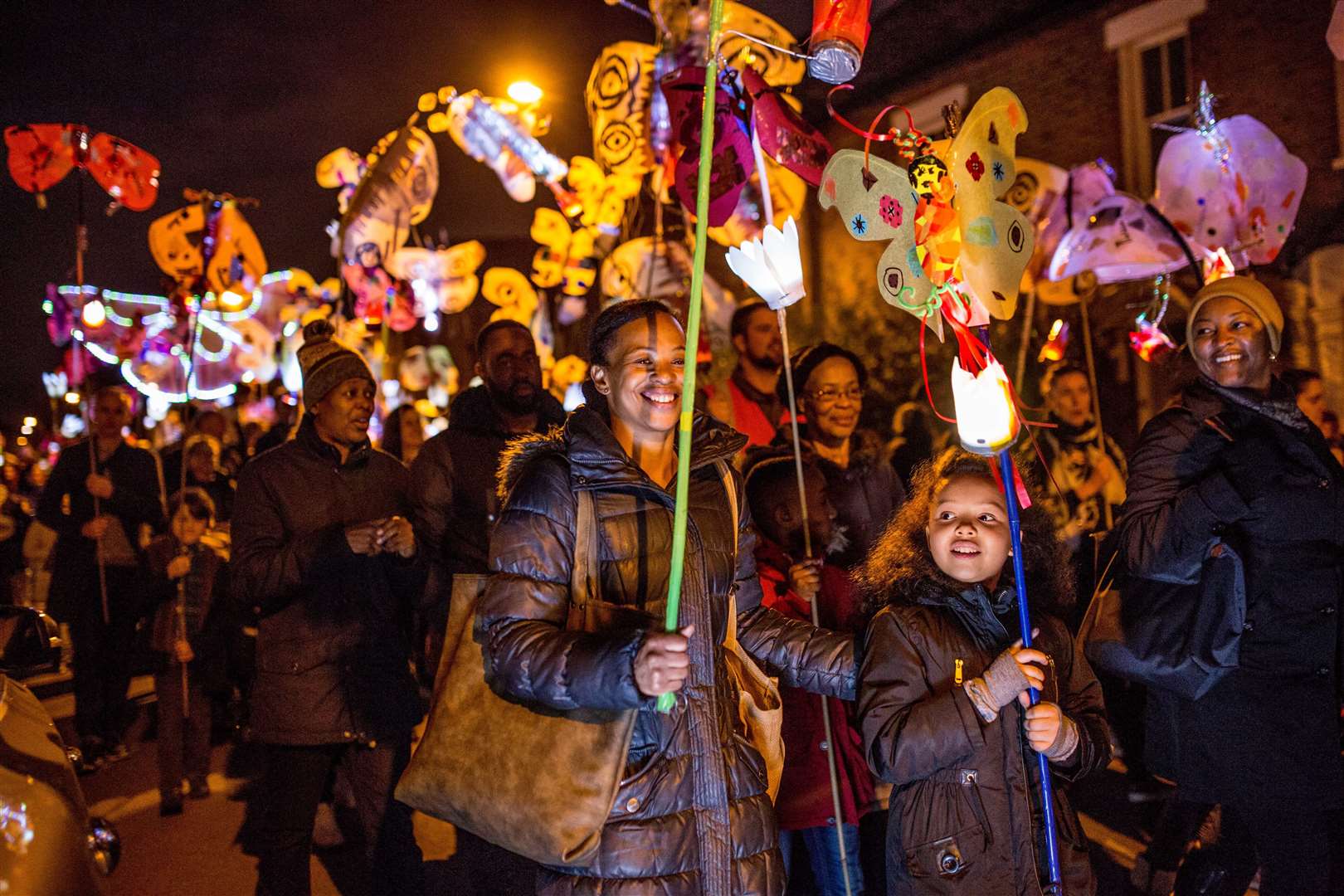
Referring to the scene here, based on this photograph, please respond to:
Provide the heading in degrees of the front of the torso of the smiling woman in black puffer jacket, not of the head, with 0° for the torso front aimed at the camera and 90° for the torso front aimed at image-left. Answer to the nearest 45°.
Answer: approximately 315°

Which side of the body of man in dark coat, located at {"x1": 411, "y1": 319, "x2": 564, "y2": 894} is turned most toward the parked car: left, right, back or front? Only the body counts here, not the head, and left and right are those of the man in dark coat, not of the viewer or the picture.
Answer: right

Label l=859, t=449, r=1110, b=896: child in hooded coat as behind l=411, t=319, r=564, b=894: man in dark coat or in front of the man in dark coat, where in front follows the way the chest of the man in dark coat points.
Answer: in front

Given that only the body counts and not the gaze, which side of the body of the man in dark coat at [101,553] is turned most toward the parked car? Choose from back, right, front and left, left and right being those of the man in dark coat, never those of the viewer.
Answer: front

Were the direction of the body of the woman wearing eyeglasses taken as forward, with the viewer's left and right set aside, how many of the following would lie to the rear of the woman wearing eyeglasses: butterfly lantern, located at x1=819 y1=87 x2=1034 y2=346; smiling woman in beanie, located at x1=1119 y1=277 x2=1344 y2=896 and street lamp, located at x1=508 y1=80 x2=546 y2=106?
1

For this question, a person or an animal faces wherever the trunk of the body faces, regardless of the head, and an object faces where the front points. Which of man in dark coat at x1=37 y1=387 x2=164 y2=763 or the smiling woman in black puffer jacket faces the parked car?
the man in dark coat

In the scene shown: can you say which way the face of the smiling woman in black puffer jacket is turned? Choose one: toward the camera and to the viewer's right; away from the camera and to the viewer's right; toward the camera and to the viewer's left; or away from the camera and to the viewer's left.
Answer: toward the camera and to the viewer's right

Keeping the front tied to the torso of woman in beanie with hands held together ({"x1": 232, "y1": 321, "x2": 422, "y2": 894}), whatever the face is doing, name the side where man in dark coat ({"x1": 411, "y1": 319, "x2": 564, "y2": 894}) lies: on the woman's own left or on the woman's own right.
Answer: on the woman's own left

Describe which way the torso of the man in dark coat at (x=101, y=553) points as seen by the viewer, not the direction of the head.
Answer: toward the camera

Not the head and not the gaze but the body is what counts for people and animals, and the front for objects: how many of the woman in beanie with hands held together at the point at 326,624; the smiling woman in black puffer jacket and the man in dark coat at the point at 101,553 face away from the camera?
0

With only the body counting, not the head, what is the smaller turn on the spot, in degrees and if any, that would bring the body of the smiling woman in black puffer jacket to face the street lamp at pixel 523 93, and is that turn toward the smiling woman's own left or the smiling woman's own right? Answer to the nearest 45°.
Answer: approximately 135° to the smiling woman's own left

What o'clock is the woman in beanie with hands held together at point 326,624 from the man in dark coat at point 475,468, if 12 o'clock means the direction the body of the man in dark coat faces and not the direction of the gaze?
The woman in beanie with hands held together is roughly at 3 o'clock from the man in dark coat.

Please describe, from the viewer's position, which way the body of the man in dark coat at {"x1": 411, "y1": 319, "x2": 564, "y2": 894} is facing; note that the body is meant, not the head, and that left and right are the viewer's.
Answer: facing the viewer and to the right of the viewer
